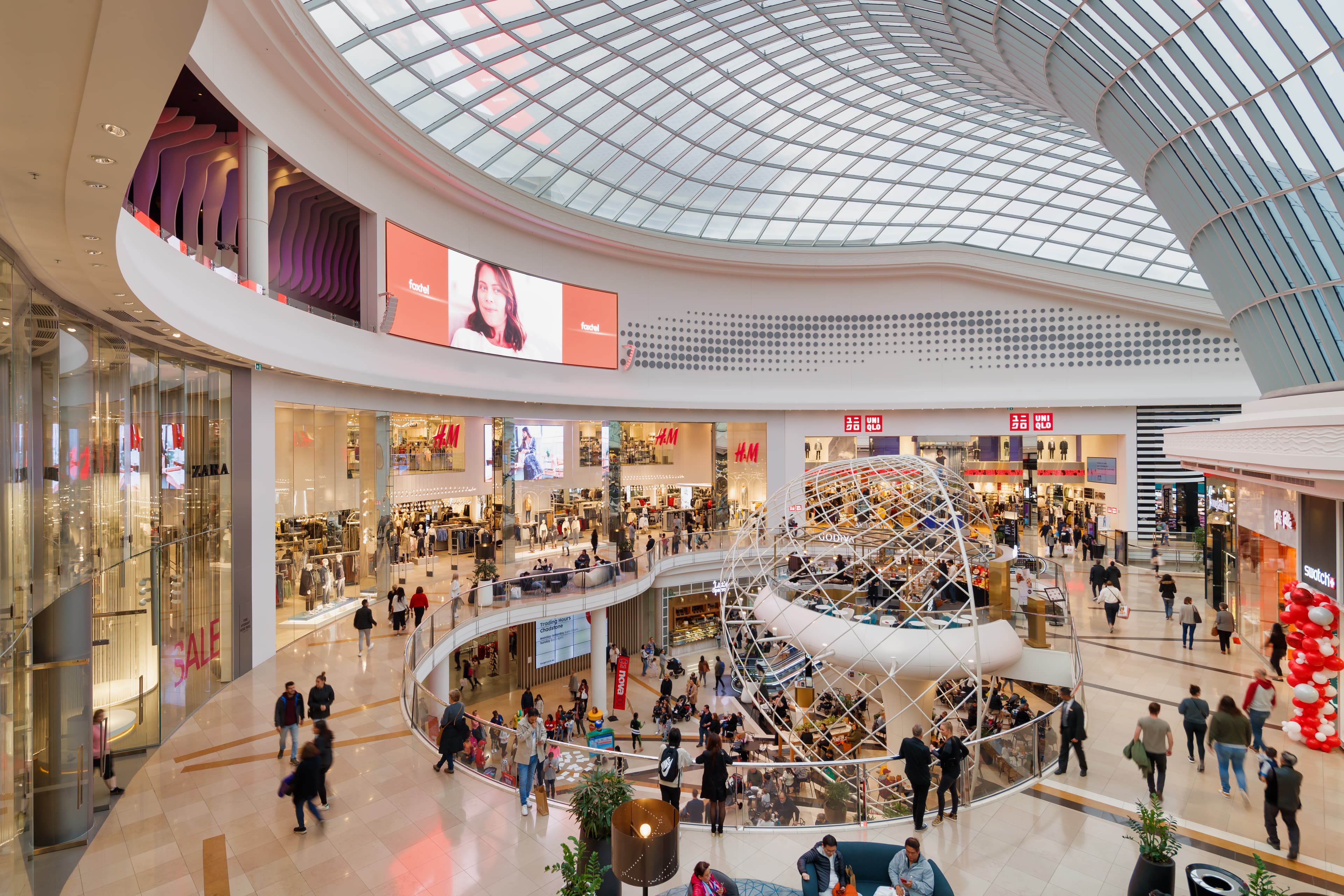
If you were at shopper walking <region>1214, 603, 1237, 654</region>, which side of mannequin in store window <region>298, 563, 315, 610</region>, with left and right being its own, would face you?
front

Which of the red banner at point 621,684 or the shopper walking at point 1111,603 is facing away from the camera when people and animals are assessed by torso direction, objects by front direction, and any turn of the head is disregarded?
the shopper walking

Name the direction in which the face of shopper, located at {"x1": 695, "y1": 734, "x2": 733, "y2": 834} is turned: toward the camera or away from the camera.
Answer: away from the camera

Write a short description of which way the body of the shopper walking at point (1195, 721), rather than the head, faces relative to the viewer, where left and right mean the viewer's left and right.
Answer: facing away from the viewer

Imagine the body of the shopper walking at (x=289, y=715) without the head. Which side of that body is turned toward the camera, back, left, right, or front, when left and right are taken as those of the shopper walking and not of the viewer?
front

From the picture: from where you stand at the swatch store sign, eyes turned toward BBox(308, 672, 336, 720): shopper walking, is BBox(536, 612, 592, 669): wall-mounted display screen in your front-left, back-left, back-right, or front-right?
front-right

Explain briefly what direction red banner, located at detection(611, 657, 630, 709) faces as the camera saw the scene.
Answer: facing the viewer

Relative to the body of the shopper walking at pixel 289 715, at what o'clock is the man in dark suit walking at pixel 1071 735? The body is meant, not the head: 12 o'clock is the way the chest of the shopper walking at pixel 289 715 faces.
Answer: the man in dark suit walking at pixel 1071 735 is roughly at 10 o'clock from the shopper walking at pixel 289 715.

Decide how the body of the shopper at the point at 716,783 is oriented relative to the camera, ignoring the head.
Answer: away from the camera

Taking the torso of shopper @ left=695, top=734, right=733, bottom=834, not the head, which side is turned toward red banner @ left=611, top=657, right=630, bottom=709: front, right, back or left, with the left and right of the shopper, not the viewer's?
front

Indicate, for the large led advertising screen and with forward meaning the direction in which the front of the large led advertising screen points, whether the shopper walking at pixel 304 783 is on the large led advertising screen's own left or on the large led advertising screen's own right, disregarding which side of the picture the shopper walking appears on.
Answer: on the large led advertising screen's own right

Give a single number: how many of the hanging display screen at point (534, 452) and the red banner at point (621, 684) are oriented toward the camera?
2
